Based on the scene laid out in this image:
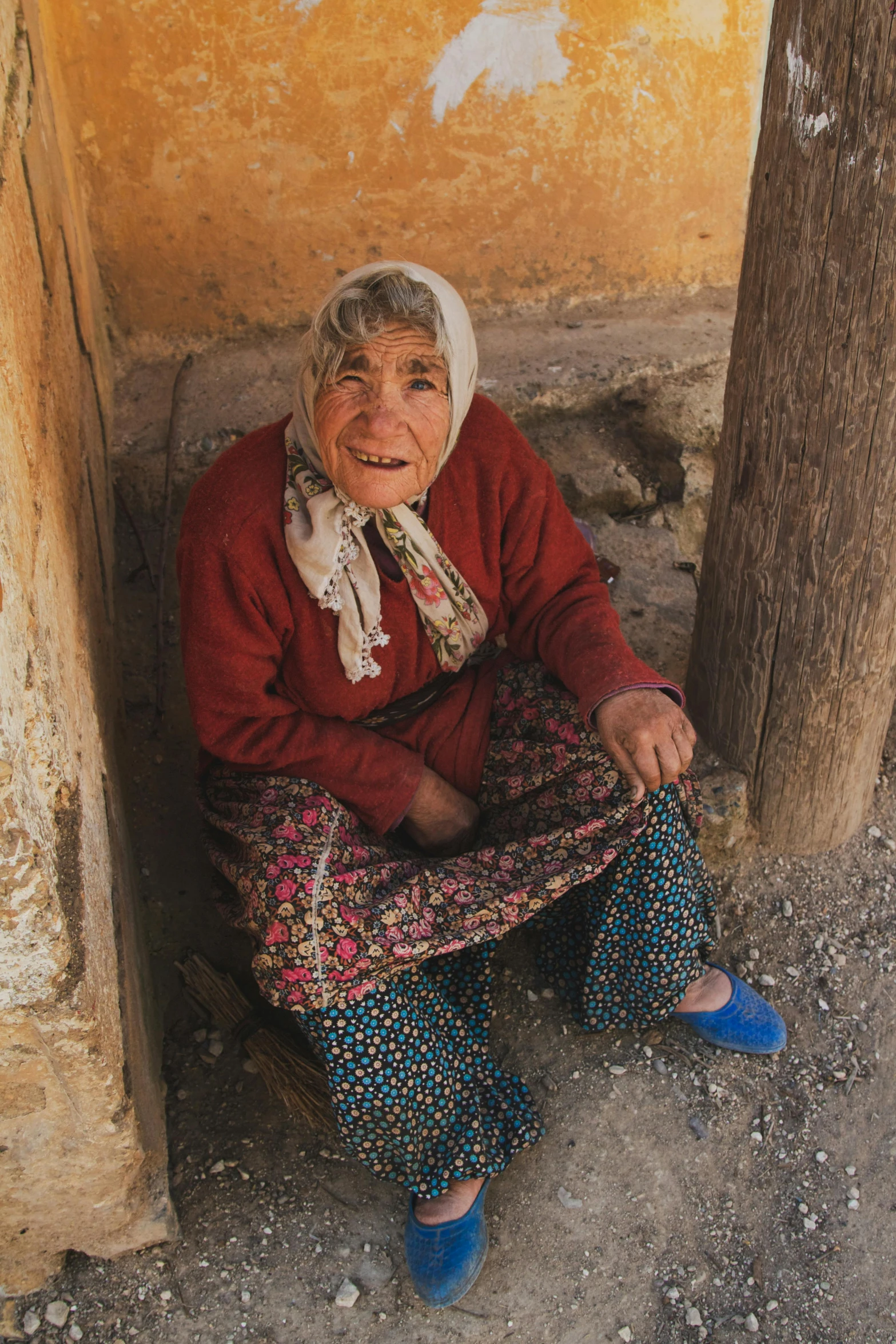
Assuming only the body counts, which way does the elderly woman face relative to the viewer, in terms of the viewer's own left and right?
facing the viewer and to the right of the viewer

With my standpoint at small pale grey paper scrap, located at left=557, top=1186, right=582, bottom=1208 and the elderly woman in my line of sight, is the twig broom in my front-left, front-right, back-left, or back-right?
front-left

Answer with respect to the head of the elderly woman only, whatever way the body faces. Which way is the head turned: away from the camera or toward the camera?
toward the camera

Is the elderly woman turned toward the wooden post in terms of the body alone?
no
